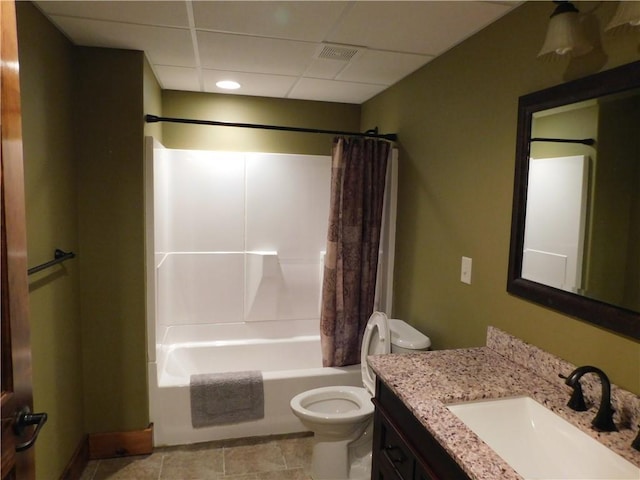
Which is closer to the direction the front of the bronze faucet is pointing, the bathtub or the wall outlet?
the bathtub

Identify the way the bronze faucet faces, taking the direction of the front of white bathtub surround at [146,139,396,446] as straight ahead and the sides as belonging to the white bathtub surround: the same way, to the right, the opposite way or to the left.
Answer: to the right

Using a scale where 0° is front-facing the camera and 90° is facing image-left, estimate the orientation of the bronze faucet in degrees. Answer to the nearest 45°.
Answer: approximately 45°

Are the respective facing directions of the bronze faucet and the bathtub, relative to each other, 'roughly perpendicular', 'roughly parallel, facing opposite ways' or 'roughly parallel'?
roughly perpendicular

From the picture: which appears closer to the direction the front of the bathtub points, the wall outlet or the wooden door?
the wooden door

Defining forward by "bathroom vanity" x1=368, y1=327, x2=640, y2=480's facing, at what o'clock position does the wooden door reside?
The wooden door is roughly at 12 o'clock from the bathroom vanity.

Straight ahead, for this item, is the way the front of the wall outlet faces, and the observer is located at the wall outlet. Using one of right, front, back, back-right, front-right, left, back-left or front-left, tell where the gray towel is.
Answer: front-right

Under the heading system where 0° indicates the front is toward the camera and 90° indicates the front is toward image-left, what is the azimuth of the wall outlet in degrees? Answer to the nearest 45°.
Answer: approximately 45°

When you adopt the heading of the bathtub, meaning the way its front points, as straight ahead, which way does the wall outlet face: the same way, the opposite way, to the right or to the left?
to the right

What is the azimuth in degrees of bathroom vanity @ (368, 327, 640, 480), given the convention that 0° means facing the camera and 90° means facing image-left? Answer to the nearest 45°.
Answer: approximately 45°
